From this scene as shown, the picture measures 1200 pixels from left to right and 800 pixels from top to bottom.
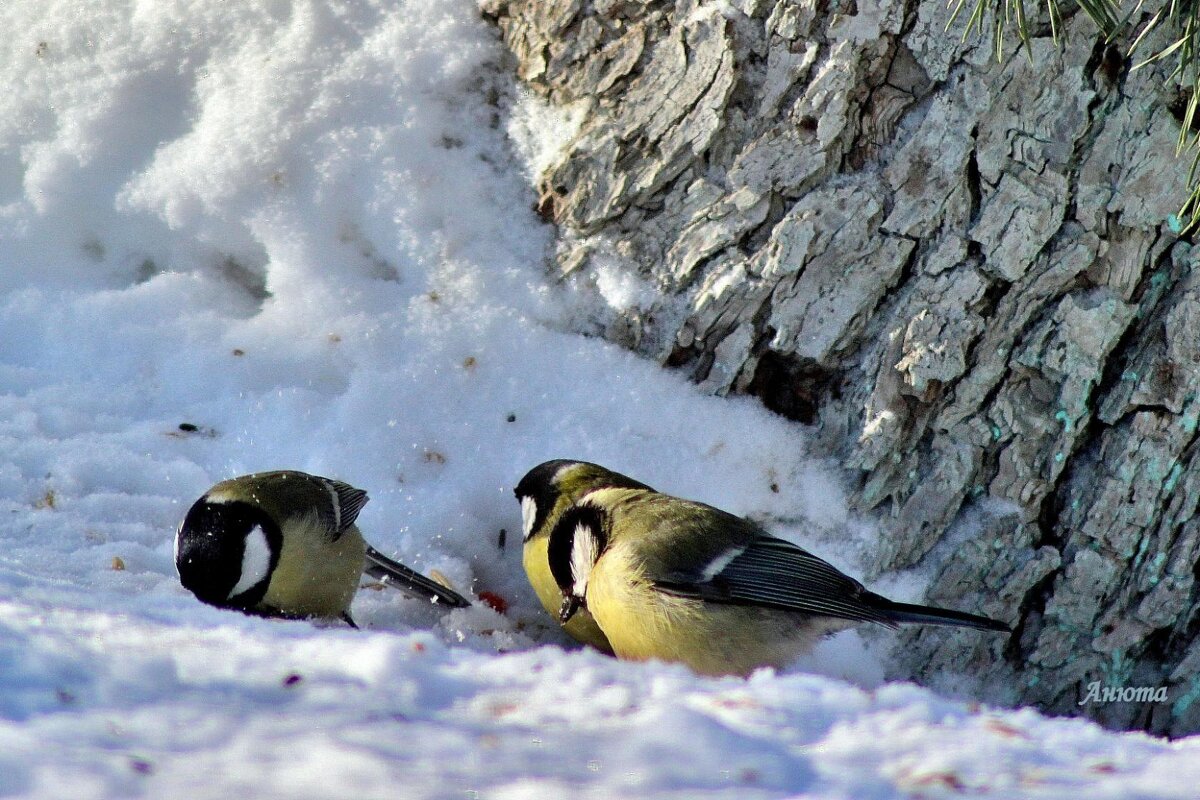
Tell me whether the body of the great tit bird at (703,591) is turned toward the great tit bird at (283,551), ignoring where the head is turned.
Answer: yes

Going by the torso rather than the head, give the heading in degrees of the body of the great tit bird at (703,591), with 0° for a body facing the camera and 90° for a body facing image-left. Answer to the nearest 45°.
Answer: approximately 90°

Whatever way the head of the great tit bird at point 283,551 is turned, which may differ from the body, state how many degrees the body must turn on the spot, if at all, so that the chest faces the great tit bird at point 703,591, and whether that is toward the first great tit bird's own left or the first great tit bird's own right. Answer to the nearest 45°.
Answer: approximately 135° to the first great tit bird's own left

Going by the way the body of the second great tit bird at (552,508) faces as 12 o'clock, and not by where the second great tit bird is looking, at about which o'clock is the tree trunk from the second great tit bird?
The tree trunk is roughly at 6 o'clock from the second great tit bird.

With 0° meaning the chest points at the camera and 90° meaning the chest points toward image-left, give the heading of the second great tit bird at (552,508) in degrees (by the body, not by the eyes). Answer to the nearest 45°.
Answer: approximately 90°
